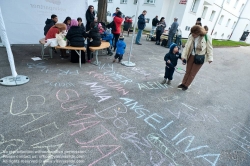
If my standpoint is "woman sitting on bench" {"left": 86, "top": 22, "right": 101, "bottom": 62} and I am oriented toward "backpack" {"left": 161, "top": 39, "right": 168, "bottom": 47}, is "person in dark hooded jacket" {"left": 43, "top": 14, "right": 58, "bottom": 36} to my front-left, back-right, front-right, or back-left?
back-left

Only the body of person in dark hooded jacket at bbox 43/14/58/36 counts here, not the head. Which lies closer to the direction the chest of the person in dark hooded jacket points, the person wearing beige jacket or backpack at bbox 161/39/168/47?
the backpack

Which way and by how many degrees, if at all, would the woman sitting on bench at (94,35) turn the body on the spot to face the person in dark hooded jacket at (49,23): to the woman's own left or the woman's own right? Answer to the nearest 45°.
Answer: approximately 45° to the woman's own right
